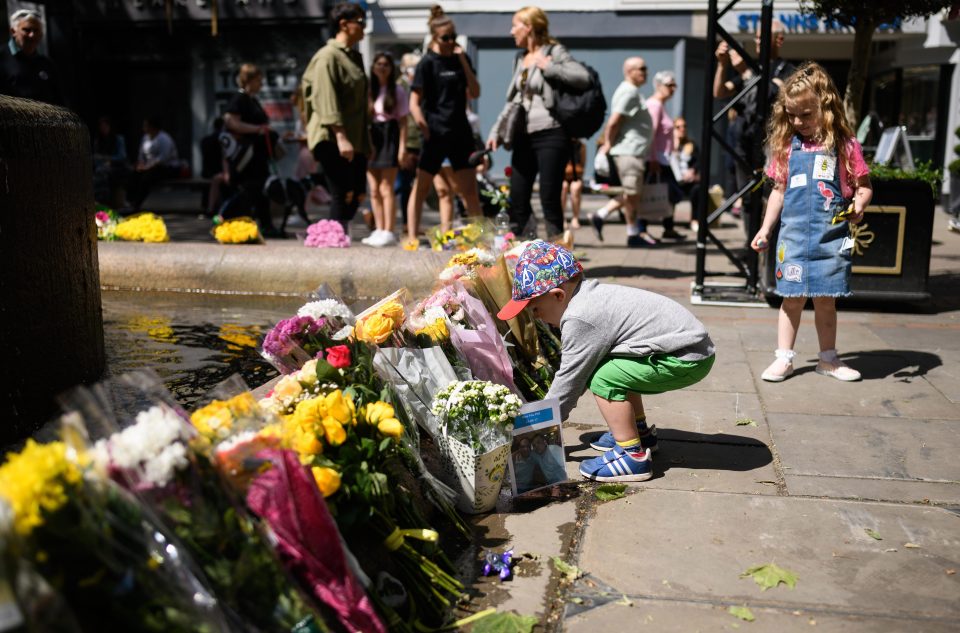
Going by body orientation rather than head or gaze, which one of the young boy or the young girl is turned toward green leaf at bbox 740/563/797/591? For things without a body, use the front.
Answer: the young girl

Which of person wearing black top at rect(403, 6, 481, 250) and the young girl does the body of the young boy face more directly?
the person wearing black top

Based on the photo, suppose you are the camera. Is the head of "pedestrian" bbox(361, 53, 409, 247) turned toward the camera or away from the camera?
toward the camera

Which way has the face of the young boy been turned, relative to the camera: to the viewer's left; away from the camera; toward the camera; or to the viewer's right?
to the viewer's left

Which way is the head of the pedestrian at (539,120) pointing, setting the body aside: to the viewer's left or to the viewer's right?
to the viewer's left

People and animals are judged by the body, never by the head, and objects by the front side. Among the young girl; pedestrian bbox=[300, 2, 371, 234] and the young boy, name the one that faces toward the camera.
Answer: the young girl

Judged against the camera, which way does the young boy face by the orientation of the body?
to the viewer's left

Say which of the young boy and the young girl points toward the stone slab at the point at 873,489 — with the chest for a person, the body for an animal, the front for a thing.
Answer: the young girl

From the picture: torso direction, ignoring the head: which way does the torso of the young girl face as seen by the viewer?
toward the camera

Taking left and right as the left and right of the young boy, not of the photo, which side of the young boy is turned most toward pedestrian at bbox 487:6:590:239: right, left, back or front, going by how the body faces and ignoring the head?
right

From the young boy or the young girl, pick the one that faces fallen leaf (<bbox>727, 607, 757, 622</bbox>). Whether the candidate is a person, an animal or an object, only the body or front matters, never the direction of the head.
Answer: the young girl

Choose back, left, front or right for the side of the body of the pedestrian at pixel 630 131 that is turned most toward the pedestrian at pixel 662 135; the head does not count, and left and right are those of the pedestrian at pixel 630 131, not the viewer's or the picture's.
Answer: left

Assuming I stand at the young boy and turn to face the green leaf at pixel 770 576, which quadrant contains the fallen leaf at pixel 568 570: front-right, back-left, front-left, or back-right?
front-right

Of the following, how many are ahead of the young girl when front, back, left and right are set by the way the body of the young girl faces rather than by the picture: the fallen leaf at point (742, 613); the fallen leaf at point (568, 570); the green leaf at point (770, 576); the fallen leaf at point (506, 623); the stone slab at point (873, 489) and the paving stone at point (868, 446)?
6

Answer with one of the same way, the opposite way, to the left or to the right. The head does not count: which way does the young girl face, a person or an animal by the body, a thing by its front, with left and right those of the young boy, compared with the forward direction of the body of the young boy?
to the left
